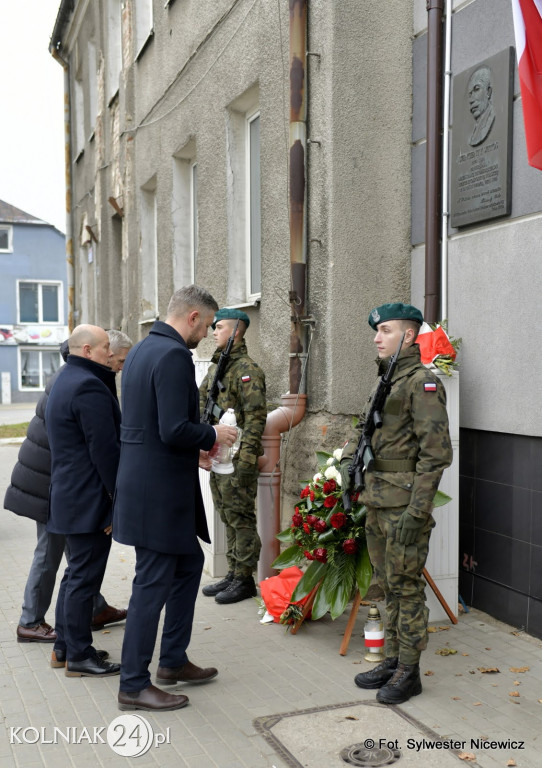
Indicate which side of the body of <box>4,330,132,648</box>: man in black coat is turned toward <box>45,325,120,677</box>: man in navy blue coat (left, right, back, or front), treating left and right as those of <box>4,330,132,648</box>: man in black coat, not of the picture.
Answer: right

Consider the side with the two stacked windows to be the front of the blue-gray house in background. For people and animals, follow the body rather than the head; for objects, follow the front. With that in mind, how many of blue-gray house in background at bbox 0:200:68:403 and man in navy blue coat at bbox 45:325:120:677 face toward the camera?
1

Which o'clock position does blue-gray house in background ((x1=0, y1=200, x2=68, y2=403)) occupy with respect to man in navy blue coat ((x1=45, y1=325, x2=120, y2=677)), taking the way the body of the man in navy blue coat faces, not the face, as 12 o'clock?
The blue-gray house in background is roughly at 9 o'clock from the man in navy blue coat.

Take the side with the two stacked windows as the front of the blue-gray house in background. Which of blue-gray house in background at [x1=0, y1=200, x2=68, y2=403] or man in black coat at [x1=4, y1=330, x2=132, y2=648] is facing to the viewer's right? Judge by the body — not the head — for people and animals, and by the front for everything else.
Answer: the man in black coat

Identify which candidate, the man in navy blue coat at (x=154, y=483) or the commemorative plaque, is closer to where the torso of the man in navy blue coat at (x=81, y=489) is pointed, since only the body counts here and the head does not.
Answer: the commemorative plaque

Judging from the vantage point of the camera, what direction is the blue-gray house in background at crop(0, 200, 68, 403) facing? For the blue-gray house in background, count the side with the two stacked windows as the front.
facing the viewer

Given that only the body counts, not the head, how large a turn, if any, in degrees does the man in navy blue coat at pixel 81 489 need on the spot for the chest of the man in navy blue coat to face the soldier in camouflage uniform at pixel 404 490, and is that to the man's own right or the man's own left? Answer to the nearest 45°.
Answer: approximately 45° to the man's own right

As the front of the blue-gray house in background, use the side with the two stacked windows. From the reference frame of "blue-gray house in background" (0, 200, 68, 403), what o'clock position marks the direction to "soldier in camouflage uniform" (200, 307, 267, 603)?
The soldier in camouflage uniform is roughly at 12 o'clock from the blue-gray house in background.

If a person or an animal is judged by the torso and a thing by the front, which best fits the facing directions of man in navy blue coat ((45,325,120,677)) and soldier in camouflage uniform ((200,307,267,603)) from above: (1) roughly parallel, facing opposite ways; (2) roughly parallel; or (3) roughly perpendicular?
roughly parallel, facing opposite ways

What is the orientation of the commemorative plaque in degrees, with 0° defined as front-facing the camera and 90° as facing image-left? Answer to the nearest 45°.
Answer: approximately 45°

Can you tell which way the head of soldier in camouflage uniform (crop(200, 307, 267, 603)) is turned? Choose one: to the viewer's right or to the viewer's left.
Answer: to the viewer's left

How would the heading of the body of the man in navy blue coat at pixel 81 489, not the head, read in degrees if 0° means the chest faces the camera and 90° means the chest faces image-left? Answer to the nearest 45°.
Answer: approximately 270°

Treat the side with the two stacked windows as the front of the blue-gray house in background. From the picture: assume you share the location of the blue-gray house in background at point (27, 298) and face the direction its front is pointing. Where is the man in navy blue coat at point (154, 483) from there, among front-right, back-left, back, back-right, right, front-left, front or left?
front
